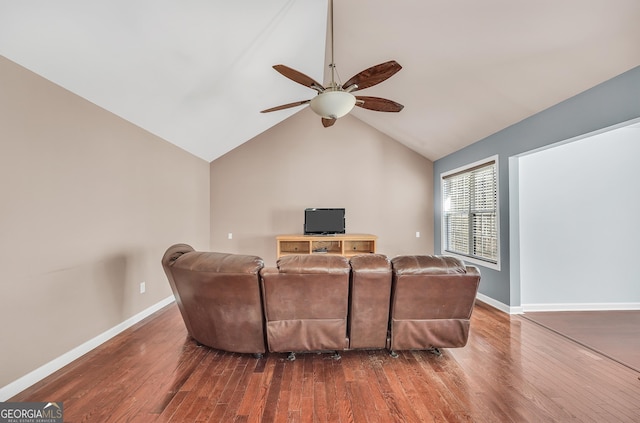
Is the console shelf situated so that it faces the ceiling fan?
yes

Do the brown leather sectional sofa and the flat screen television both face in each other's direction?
yes

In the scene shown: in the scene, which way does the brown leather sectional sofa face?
away from the camera

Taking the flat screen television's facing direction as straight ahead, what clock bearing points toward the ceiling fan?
The ceiling fan is roughly at 12 o'clock from the flat screen television.

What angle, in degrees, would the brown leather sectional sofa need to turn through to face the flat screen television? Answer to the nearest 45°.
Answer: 0° — it already faces it

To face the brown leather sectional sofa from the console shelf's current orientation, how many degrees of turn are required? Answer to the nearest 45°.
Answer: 0° — it already faces it

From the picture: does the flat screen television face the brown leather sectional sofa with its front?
yes

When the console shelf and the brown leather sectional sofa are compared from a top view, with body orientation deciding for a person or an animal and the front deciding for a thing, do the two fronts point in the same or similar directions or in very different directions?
very different directions

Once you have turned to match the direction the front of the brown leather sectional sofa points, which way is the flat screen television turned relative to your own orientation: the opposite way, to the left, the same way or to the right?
the opposite way

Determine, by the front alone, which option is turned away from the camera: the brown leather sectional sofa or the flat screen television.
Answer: the brown leather sectional sofa
